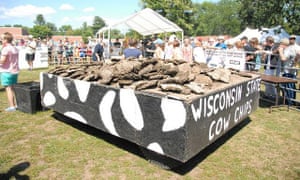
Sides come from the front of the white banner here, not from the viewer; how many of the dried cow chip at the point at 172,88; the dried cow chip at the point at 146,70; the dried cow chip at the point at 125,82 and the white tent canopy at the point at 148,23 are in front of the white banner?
3

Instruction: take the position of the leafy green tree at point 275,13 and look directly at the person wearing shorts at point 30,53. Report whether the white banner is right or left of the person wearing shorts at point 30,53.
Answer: left

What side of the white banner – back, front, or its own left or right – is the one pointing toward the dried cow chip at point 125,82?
front

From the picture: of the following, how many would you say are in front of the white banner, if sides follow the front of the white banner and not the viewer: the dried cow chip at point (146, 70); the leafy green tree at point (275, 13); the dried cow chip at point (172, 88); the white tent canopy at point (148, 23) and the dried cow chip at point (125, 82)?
3

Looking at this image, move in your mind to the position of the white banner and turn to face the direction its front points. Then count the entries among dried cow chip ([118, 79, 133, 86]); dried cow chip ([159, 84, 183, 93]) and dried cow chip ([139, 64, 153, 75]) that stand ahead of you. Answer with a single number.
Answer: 3

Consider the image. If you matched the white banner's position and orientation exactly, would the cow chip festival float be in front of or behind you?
in front

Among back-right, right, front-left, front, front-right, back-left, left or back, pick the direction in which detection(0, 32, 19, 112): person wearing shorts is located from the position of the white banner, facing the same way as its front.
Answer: front-right

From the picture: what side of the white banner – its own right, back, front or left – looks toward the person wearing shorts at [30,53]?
right

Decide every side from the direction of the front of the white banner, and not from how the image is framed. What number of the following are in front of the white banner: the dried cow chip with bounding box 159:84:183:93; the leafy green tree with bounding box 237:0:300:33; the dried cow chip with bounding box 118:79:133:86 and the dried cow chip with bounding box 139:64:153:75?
3

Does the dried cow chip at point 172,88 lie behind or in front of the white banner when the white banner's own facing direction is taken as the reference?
in front

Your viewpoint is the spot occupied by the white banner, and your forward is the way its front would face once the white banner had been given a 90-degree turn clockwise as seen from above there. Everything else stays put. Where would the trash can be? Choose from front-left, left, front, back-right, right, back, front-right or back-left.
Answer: front-left

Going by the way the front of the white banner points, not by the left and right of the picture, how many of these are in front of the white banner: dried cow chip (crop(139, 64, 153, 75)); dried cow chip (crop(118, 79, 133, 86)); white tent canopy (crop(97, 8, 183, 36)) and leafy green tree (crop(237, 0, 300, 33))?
2

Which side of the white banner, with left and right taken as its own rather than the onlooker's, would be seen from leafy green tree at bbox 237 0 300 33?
back

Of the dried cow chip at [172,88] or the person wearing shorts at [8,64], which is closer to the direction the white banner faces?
the dried cow chip
